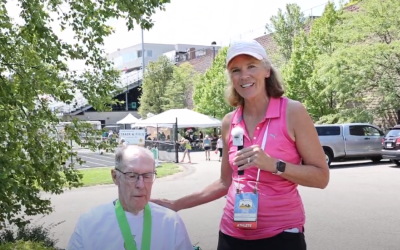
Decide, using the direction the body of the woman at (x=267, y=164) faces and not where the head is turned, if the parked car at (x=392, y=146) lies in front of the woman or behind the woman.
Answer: behind

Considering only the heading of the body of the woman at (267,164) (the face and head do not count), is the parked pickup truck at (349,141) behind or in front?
behind

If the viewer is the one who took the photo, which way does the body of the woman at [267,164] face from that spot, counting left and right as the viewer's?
facing the viewer and to the left of the viewer

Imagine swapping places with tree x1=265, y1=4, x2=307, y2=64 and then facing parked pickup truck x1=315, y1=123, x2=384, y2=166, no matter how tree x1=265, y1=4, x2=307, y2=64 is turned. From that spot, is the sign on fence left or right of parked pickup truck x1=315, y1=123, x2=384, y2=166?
right

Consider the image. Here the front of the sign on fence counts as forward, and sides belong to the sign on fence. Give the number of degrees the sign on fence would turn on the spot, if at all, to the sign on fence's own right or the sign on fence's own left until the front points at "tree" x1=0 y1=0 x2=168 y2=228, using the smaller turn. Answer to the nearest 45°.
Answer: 0° — it already faces it

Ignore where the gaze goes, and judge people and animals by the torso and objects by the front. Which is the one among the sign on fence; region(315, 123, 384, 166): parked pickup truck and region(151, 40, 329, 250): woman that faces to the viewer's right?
the parked pickup truck

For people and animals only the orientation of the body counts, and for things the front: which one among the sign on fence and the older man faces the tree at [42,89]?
the sign on fence

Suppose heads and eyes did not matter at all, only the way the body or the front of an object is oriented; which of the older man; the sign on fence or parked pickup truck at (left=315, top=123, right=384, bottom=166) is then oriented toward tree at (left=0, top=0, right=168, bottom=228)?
the sign on fence

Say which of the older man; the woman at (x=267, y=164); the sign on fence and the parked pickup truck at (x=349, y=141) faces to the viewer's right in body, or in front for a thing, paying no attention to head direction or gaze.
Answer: the parked pickup truck

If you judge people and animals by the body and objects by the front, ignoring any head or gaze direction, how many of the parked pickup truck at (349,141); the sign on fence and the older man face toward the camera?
2

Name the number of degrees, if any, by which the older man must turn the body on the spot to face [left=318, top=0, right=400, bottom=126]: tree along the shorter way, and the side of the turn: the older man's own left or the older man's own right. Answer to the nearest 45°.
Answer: approximately 135° to the older man's own left

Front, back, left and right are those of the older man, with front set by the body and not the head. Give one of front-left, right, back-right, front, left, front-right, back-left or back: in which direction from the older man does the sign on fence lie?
back

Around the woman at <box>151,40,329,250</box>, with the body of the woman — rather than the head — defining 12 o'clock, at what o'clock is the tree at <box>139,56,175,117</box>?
The tree is roughly at 4 o'clock from the woman.

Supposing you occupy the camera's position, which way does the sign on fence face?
facing the viewer

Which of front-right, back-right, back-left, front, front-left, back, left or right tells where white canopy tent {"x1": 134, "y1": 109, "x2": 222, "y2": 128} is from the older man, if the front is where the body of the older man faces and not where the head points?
back

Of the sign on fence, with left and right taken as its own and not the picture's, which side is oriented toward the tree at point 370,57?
left
